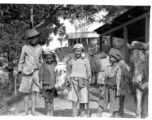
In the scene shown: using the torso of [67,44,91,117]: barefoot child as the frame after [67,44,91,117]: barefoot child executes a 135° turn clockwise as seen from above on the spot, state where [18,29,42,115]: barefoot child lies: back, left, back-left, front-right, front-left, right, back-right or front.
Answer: front-left

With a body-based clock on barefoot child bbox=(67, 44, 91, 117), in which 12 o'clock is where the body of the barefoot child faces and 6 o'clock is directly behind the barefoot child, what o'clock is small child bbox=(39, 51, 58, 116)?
The small child is roughly at 3 o'clock from the barefoot child.

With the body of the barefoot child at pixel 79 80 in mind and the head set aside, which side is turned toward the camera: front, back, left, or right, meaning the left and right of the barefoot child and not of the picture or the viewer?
front
